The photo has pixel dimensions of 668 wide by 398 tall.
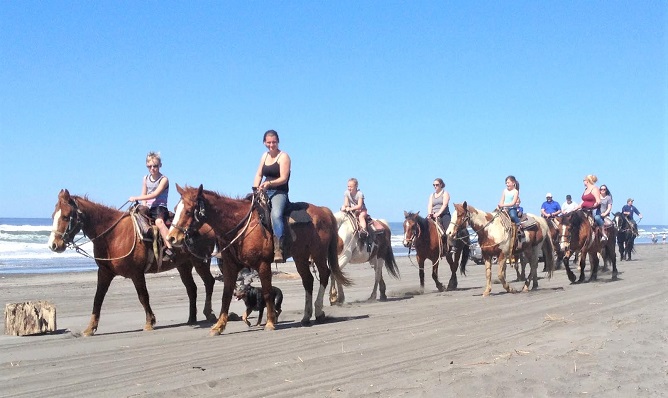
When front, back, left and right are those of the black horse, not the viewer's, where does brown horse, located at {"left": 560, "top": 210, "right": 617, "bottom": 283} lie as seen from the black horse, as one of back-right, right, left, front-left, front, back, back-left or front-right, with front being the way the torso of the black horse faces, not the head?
front-left

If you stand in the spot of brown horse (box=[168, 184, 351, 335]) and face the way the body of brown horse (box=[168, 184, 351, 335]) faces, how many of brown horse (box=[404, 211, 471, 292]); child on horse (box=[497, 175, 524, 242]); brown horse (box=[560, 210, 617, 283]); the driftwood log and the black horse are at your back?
4

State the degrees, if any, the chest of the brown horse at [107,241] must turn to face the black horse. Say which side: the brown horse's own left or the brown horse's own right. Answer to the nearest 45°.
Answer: approximately 180°

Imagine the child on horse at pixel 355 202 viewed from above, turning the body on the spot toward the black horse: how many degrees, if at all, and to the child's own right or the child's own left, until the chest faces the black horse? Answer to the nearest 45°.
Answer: approximately 180°

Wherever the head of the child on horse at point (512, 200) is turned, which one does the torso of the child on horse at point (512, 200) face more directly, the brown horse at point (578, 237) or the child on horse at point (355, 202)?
the child on horse

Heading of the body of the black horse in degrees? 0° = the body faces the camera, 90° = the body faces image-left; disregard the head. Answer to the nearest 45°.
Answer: approximately 45°

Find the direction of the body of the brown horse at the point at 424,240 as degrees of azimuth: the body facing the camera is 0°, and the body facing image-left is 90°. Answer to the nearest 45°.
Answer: approximately 45°

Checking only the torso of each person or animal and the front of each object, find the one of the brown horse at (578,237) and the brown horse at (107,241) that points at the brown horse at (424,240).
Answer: the brown horse at (578,237)

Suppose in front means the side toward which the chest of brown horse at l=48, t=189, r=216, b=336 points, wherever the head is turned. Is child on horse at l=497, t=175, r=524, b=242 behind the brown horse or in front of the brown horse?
behind
